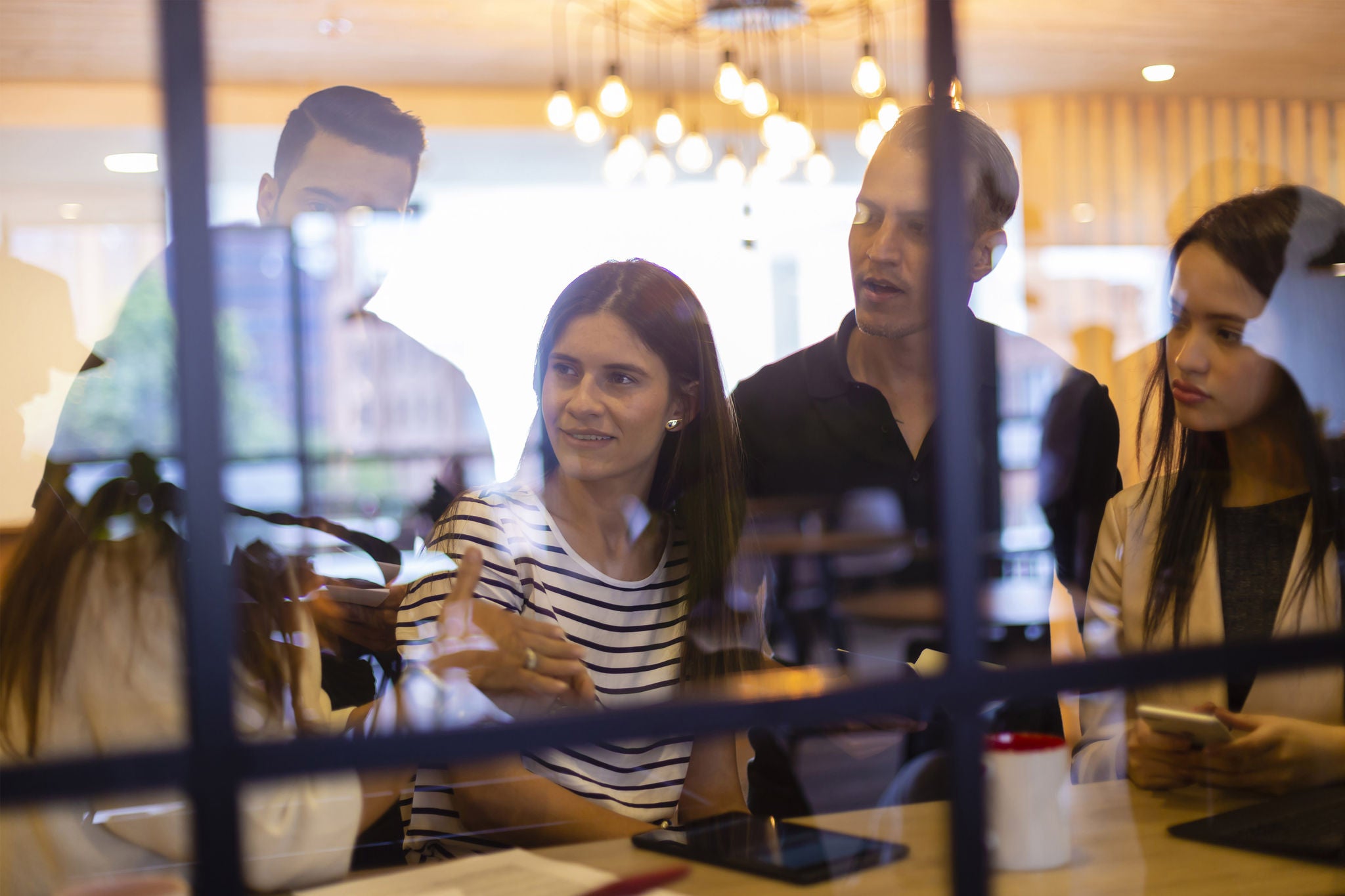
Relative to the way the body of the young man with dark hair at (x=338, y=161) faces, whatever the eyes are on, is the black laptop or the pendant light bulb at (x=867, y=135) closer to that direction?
the black laptop

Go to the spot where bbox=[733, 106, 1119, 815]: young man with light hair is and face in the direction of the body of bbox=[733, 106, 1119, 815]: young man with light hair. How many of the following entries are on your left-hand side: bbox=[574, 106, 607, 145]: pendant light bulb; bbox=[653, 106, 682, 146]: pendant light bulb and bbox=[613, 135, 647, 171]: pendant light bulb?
0

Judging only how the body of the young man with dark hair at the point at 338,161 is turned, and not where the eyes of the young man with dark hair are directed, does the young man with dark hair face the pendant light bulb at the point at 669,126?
no

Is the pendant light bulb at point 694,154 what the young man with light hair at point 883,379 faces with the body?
no

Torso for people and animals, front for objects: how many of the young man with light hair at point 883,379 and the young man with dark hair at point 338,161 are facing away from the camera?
0

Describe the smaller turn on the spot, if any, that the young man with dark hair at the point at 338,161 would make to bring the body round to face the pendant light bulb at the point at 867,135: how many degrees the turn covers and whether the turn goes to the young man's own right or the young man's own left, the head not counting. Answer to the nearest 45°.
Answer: approximately 90° to the young man's own left

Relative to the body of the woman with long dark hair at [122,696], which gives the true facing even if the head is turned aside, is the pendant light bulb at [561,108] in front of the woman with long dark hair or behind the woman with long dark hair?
in front

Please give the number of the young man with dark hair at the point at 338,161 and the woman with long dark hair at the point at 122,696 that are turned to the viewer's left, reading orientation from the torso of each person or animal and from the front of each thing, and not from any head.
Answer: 0

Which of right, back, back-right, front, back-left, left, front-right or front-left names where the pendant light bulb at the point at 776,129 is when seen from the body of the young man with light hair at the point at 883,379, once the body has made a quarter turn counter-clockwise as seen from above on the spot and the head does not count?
back-left

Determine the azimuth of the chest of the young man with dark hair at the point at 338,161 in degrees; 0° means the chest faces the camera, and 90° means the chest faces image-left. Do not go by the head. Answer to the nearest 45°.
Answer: approximately 315°

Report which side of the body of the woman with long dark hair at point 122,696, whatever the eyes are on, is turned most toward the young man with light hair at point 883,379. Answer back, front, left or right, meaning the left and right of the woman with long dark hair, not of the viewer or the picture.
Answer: front

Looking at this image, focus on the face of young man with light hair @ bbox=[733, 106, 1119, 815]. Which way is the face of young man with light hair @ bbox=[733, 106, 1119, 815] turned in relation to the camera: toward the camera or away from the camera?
toward the camera

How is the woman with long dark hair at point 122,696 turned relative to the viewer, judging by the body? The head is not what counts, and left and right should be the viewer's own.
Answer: facing away from the viewer and to the right of the viewer

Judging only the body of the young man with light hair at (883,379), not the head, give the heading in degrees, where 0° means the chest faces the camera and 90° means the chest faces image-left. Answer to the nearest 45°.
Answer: approximately 45°
